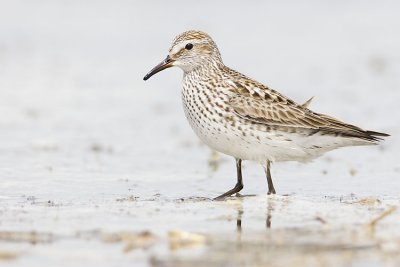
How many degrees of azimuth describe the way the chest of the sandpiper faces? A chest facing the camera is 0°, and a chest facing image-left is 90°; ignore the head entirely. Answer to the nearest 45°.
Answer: approximately 90°
